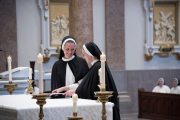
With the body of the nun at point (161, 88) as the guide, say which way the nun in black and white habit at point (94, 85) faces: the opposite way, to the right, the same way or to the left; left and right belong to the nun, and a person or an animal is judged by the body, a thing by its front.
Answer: to the right

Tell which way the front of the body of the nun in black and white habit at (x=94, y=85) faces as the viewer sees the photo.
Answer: to the viewer's left

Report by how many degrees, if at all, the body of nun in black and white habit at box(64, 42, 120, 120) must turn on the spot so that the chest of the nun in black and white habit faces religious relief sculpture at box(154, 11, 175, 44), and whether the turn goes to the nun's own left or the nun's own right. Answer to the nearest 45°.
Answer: approximately 90° to the nun's own right

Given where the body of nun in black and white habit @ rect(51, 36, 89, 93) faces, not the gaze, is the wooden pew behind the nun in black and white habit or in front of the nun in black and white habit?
behind

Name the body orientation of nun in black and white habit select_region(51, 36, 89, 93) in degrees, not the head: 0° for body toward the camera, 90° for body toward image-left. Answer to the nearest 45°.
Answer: approximately 0°

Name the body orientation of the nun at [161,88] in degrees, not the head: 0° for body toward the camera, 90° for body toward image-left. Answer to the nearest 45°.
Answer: approximately 0°

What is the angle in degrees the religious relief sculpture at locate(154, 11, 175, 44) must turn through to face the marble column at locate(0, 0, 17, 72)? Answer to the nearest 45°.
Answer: approximately 45° to its right

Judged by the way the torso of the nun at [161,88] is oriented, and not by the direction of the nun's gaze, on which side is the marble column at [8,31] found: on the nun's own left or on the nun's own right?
on the nun's own right

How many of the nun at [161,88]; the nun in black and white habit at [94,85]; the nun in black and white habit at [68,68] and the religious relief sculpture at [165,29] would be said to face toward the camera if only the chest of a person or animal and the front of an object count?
3

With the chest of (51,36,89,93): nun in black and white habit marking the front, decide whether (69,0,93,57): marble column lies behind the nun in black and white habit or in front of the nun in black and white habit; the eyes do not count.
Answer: behind
